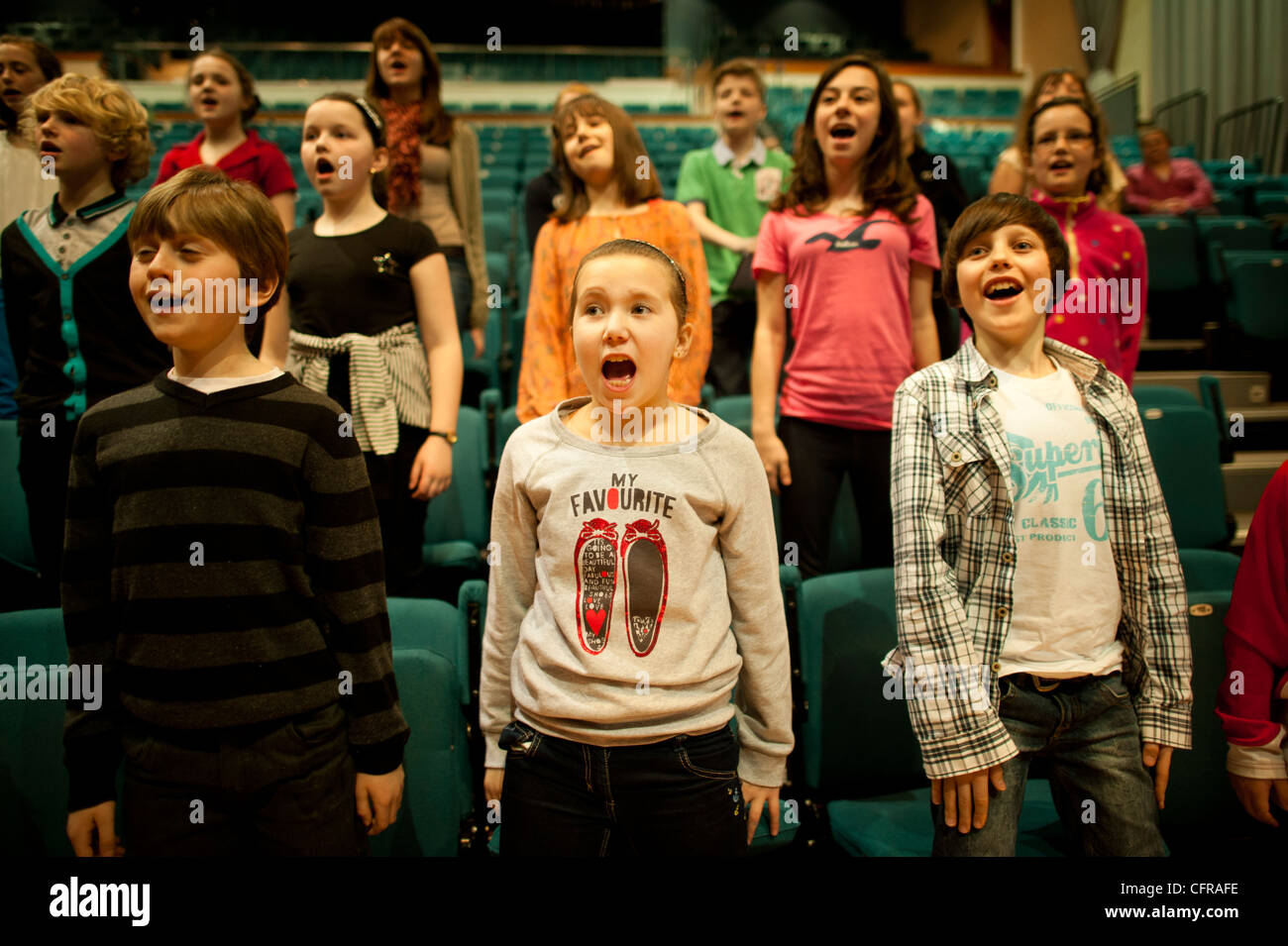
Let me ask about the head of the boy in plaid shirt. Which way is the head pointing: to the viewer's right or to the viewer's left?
to the viewer's left

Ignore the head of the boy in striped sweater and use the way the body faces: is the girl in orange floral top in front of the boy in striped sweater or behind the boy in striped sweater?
behind
